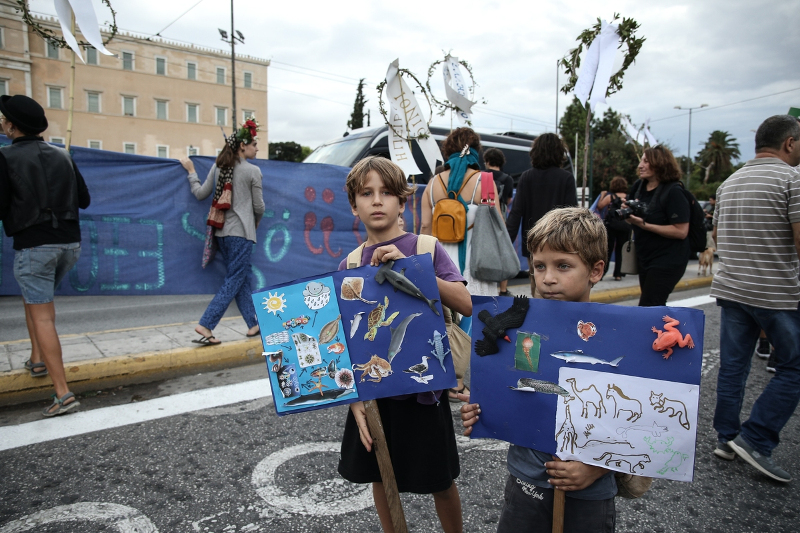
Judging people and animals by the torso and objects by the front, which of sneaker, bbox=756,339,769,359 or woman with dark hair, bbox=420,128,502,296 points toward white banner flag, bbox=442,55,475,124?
the woman with dark hair

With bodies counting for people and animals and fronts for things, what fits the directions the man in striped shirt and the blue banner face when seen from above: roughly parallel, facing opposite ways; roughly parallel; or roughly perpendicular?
roughly perpendicular

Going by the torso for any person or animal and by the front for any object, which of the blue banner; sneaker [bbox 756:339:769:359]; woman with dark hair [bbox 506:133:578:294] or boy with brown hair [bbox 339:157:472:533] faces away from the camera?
the woman with dark hair

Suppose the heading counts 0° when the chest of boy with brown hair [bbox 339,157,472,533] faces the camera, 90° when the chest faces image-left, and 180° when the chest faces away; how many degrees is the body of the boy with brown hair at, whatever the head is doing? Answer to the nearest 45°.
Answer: approximately 0°

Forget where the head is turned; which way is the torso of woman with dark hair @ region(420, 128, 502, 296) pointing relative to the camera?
away from the camera

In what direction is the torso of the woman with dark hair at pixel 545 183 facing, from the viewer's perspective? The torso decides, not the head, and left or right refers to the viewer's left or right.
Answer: facing away from the viewer

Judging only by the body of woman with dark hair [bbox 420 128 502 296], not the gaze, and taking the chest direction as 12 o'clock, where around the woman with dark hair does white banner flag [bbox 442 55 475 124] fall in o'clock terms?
The white banner flag is roughly at 12 o'clock from the woman with dark hair.

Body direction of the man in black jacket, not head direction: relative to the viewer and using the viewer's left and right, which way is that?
facing away from the viewer and to the left of the viewer

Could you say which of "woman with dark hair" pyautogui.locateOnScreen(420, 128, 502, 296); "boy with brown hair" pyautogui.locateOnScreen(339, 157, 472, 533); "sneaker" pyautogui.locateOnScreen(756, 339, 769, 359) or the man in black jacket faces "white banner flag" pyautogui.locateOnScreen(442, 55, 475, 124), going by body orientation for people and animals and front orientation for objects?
the woman with dark hair

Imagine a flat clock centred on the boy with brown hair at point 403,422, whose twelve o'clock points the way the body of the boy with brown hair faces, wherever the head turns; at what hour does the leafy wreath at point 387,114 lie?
The leafy wreath is roughly at 6 o'clock from the boy with brown hair.
